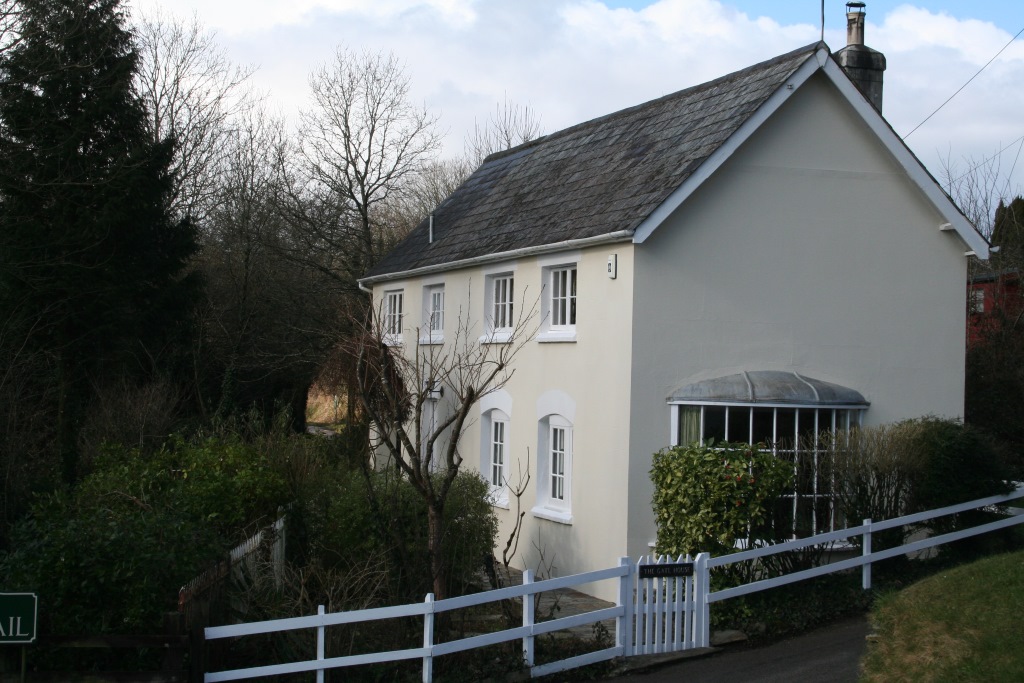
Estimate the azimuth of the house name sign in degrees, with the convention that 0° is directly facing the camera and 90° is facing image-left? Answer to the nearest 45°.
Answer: approximately 0°

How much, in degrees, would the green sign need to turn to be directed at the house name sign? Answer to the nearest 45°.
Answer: approximately 90° to its left

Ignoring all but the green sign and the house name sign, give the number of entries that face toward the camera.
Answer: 2

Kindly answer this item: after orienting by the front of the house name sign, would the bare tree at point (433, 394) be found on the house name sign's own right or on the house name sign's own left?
on the house name sign's own right

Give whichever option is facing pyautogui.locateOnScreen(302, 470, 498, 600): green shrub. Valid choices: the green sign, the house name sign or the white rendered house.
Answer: the white rendered house

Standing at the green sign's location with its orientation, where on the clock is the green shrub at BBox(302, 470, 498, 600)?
The green shrub is roughly at 8 o'clock from the green sign.

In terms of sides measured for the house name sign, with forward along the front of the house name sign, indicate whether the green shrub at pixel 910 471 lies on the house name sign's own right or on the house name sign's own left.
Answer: on the house name sign's own left

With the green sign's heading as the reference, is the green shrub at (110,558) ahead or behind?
behind

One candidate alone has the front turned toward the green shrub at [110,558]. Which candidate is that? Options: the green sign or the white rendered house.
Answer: the white rendered house

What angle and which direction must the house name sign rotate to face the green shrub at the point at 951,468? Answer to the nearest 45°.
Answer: approximately 135° to its left

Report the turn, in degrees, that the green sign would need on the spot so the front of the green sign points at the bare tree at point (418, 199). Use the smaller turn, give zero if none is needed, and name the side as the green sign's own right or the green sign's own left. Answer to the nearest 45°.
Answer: approximately 135° to the green sign's own left

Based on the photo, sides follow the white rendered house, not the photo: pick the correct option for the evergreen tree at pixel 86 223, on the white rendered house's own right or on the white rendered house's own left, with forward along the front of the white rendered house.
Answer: on the white rendered house's own right

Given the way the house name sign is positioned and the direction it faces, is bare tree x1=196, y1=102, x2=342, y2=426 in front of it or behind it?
behind
